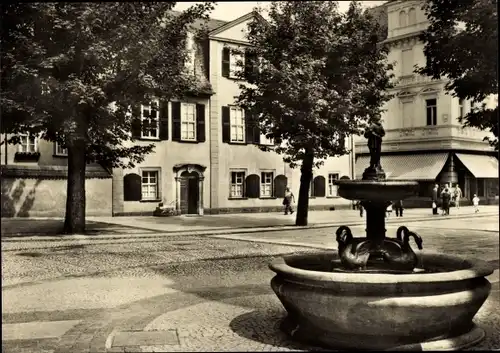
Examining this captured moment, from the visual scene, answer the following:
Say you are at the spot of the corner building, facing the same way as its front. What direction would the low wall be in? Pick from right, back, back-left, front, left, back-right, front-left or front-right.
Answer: right

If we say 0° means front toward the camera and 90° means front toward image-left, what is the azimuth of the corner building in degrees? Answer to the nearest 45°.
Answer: approximately 0°

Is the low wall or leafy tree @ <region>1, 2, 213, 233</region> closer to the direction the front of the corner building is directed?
the leafy tree

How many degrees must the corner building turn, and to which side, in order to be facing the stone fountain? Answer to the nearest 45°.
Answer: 0° — it already faces it

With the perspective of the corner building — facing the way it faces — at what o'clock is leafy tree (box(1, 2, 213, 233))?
The leafy tree is roughly at 2 o'clock from the corner building.
